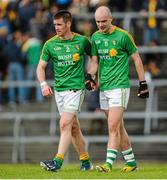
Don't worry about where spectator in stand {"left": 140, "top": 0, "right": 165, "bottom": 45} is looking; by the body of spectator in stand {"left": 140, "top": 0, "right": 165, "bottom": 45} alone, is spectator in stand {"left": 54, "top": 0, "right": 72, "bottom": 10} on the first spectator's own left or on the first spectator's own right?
on the first spectator's own right

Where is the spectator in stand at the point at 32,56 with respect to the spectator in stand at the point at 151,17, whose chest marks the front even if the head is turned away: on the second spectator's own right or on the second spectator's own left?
on the second spectator's own right

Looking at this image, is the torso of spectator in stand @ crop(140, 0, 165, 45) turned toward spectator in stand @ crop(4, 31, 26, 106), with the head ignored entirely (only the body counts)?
no

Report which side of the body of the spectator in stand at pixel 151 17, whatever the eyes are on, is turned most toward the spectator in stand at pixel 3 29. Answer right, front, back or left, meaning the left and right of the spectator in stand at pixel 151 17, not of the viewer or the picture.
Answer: right

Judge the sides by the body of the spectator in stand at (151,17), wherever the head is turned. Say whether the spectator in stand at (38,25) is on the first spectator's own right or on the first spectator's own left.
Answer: on the first spectator's own right

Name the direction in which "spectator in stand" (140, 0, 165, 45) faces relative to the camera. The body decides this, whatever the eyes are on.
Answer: toward the camera

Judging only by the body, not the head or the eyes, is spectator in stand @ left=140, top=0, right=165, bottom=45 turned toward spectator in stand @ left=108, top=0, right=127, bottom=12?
no

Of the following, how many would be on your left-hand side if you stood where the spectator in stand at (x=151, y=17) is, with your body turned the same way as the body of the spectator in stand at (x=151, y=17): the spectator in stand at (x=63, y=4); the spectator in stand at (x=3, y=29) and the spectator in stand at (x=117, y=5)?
0

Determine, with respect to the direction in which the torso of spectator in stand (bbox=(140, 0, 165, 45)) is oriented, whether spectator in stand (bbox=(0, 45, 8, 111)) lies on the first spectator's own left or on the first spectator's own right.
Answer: on the first spectator's own right

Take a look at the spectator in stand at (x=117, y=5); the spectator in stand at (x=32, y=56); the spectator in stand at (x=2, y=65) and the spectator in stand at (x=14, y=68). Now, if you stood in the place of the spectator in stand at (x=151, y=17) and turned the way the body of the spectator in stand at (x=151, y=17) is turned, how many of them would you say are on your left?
0

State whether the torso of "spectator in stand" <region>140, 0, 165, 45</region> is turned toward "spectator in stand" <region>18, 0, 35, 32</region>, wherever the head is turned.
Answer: no
